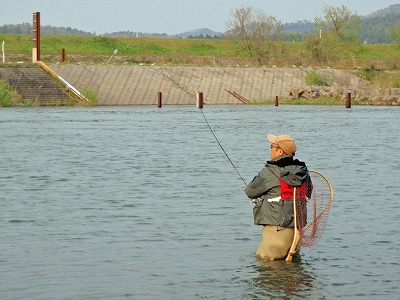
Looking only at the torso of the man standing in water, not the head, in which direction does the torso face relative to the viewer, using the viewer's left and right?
facing away from the viewer and to the left of the viewer

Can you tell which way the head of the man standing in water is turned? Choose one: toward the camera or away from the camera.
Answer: away from the camera
